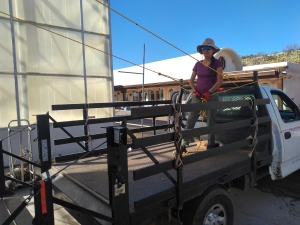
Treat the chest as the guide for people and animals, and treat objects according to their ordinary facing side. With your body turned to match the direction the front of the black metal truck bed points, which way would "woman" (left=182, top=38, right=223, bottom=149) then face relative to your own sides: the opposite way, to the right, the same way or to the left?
the opposite way

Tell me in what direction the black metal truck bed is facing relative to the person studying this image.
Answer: facing away from the viewer and to the right of the viewer

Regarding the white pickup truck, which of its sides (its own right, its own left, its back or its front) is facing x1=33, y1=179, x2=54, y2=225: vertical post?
back

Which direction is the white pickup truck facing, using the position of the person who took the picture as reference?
facing away from the viewer and to the right of the viewer

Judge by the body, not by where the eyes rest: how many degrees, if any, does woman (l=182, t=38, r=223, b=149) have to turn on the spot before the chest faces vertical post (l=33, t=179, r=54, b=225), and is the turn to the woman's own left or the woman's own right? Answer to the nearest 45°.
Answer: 0° — they already face it
